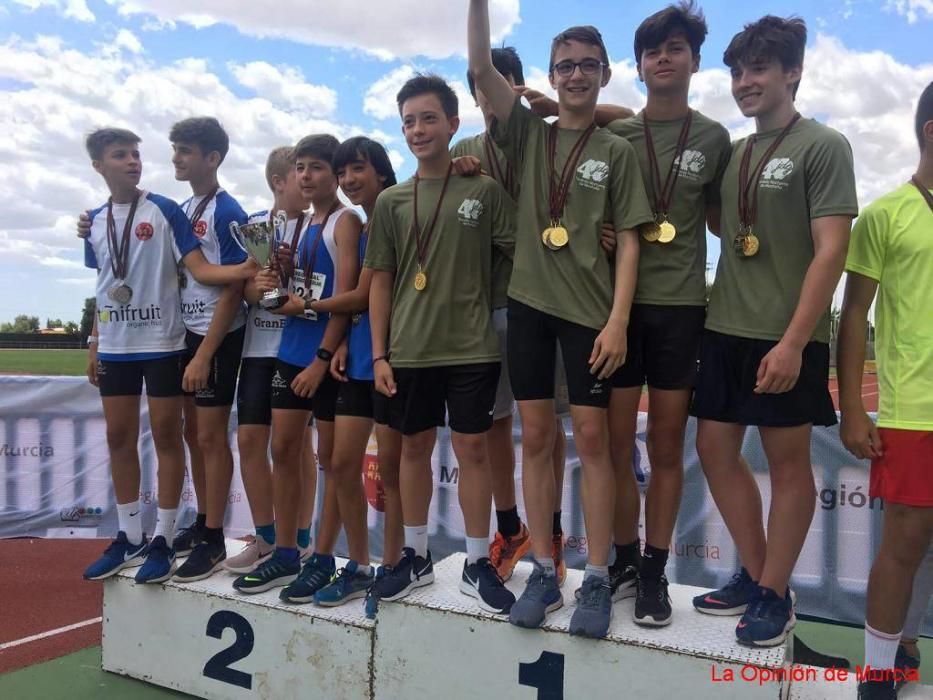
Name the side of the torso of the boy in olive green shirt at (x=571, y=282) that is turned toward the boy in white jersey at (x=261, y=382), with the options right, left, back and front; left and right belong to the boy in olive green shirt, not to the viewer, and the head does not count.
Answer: right

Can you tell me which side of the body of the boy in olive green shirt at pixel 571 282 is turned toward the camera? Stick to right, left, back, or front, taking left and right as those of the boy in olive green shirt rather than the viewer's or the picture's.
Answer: front

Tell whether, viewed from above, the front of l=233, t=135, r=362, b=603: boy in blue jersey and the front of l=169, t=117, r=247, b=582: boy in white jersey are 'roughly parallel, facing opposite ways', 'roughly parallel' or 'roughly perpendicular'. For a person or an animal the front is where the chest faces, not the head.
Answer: roughly parallel

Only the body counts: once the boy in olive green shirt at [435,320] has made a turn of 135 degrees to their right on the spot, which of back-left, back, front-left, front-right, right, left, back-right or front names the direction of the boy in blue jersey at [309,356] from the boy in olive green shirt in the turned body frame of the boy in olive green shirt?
front

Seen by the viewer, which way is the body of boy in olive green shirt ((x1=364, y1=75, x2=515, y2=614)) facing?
toward the camera

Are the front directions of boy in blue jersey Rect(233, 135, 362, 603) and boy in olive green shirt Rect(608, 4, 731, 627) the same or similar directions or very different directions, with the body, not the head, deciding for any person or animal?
same or similar directions

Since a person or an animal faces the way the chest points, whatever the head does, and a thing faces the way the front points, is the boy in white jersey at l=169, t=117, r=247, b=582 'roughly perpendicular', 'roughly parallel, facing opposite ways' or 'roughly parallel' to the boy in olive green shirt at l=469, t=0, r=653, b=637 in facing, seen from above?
roughly parallel

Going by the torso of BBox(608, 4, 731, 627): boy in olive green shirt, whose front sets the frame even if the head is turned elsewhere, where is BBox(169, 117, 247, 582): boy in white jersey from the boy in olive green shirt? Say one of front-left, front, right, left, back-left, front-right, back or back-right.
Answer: right

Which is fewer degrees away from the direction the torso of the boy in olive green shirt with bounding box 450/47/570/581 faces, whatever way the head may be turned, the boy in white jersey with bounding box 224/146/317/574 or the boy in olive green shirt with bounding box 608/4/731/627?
the boy in olive green shirt

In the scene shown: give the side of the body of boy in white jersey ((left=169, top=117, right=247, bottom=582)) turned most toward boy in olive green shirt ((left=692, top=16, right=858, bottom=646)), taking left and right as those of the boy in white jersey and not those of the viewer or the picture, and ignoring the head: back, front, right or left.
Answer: left

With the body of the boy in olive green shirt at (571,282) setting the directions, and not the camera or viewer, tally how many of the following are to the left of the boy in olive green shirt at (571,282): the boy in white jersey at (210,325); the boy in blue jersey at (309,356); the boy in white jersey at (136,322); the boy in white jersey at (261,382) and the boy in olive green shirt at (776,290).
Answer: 1

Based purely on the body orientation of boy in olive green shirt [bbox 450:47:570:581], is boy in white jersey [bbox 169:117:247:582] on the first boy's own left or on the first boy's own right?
on the first boy's own right

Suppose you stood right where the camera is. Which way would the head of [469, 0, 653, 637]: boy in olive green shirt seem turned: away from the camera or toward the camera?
toward the camera

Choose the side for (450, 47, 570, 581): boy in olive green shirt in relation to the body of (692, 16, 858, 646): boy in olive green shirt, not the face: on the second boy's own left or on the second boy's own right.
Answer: on the second boy's own right

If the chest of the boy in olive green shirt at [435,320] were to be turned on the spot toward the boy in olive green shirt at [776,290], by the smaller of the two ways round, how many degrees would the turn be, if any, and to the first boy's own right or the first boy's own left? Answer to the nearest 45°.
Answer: approximately 90° to the first boy's own left

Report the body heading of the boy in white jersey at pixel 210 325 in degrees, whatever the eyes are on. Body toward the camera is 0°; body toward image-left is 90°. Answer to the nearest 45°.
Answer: approximately 45°

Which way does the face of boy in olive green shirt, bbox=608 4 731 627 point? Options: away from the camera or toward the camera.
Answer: toward the camera

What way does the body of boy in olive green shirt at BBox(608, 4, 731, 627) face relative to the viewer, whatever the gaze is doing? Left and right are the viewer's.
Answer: facing the viewer

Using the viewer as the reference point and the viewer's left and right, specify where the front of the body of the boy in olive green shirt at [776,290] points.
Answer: facing the viewer and to the left of the viewer
